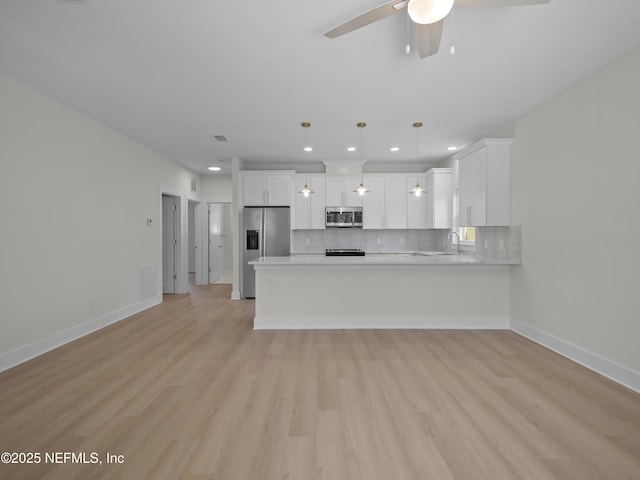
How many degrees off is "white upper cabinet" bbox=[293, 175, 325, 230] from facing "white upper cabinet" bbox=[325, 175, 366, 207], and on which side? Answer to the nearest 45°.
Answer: approximately 90° to its left

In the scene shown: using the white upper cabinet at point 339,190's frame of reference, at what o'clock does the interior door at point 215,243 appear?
The interior door is roughly at 4 o'clock from the white upper cabinet.

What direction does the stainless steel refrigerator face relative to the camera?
toward the camera

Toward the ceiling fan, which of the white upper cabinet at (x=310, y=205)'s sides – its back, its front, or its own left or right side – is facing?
front

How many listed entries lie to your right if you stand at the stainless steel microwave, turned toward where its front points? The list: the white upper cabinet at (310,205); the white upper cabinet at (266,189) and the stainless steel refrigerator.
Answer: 3

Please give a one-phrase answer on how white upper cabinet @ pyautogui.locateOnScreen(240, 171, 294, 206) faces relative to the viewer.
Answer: facing the viewer

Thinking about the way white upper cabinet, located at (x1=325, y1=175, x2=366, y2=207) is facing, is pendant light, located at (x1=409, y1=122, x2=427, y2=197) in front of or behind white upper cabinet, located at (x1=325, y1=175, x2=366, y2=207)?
in front

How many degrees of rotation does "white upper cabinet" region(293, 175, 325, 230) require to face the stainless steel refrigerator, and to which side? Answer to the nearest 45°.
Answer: approximately 90° to its right

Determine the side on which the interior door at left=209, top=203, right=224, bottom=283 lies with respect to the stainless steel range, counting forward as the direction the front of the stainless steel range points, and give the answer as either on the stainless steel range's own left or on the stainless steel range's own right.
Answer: on the stainless steel range's own right

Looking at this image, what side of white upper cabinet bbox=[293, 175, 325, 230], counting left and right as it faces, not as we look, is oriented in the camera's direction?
front

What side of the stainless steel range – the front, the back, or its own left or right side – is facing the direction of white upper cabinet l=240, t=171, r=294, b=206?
right

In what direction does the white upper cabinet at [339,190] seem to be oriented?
toward the camera

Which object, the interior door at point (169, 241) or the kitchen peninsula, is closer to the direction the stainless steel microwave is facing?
the kitchen peninsula

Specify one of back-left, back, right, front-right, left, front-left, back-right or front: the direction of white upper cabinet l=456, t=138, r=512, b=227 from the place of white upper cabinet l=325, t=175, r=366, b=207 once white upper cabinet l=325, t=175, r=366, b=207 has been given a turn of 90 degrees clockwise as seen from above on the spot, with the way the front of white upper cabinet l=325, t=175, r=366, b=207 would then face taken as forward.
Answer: back-left
